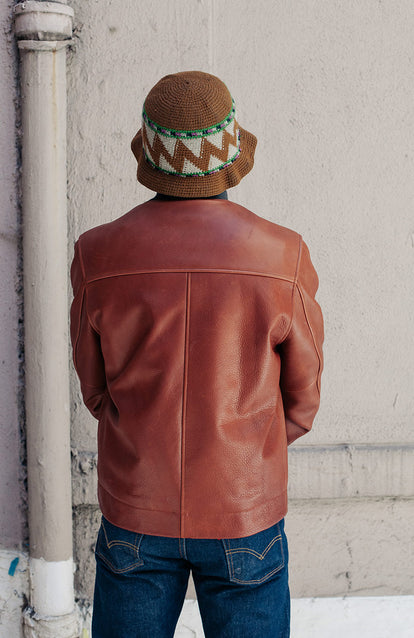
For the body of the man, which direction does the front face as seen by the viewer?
away from the camera

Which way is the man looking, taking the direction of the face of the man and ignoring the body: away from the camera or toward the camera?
away from the camera

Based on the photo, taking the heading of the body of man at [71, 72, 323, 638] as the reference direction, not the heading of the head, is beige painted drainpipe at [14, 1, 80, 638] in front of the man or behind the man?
in front
